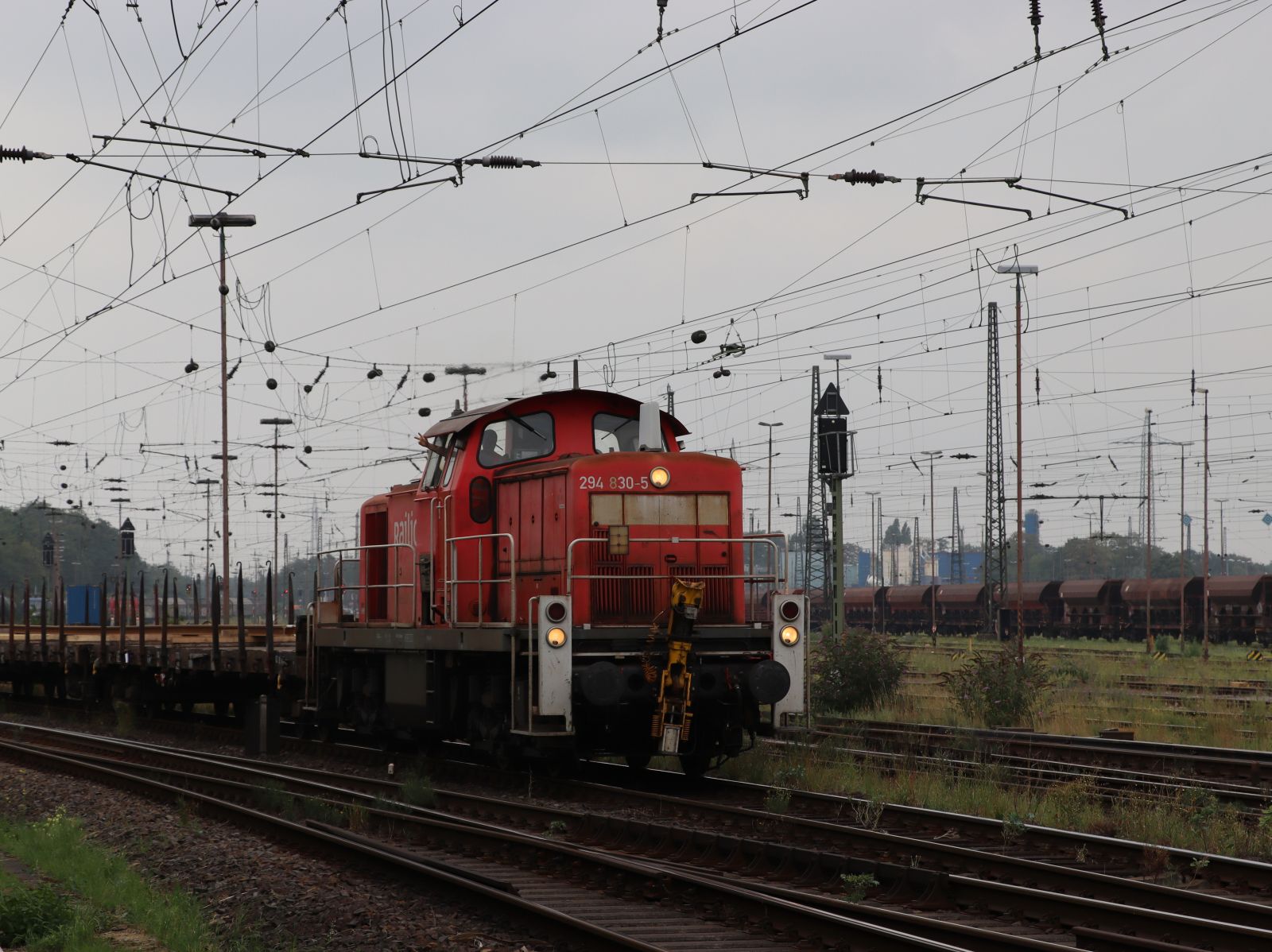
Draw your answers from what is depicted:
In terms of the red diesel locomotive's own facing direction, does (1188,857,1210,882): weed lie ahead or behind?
ahead

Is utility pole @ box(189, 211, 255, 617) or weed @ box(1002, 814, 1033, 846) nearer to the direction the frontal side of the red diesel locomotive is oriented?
the weed

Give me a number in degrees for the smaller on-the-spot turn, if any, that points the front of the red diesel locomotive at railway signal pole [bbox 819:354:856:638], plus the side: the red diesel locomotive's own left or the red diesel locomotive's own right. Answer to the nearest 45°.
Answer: approximately 135° to the red diesel locomotive's own left

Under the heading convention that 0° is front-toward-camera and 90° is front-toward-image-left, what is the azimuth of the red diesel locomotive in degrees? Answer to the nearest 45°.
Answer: approximately 315°

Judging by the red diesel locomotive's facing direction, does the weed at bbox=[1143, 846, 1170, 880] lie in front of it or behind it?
in front

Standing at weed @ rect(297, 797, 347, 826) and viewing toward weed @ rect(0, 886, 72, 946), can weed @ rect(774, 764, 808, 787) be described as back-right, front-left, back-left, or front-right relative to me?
back-left

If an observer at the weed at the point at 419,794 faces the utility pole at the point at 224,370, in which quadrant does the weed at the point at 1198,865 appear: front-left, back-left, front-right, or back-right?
back-right

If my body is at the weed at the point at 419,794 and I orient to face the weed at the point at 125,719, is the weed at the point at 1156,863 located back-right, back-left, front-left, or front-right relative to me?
back-right

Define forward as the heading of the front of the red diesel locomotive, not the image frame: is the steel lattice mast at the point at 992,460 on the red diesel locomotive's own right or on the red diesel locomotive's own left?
on the red diesel locomotive's own left

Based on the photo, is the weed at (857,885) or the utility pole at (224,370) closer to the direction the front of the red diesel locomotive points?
the weed

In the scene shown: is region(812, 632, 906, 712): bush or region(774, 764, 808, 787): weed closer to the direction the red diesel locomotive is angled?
the weed

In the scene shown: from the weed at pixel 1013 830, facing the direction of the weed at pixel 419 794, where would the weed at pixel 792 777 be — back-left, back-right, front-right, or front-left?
front-right

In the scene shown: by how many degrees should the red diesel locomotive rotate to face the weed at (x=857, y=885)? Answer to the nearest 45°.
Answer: approximately 45° to its right
